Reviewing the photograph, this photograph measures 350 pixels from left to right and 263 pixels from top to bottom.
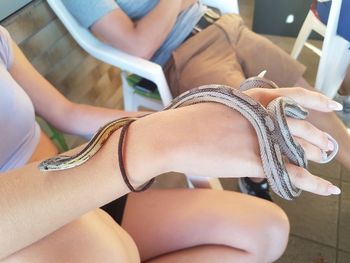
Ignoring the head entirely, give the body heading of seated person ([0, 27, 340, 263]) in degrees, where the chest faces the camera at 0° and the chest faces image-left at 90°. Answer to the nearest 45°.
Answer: approximately 270°

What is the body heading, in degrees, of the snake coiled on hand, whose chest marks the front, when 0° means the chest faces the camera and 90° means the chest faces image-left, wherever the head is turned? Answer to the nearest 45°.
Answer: approximately 90°

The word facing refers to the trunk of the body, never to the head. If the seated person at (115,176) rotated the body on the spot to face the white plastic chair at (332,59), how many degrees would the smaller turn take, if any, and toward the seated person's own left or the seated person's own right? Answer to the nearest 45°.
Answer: approximately 45° to the seated person's own left

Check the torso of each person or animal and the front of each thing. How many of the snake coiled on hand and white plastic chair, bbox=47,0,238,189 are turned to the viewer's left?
1

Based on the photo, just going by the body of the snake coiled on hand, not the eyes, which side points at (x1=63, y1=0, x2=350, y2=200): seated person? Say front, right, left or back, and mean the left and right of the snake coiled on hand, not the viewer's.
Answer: right

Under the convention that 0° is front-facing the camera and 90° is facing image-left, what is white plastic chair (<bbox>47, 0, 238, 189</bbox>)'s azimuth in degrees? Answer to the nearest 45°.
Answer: approximately 315°

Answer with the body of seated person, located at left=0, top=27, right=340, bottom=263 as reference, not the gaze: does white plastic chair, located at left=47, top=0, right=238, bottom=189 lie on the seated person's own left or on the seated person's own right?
on the seated person's own left
